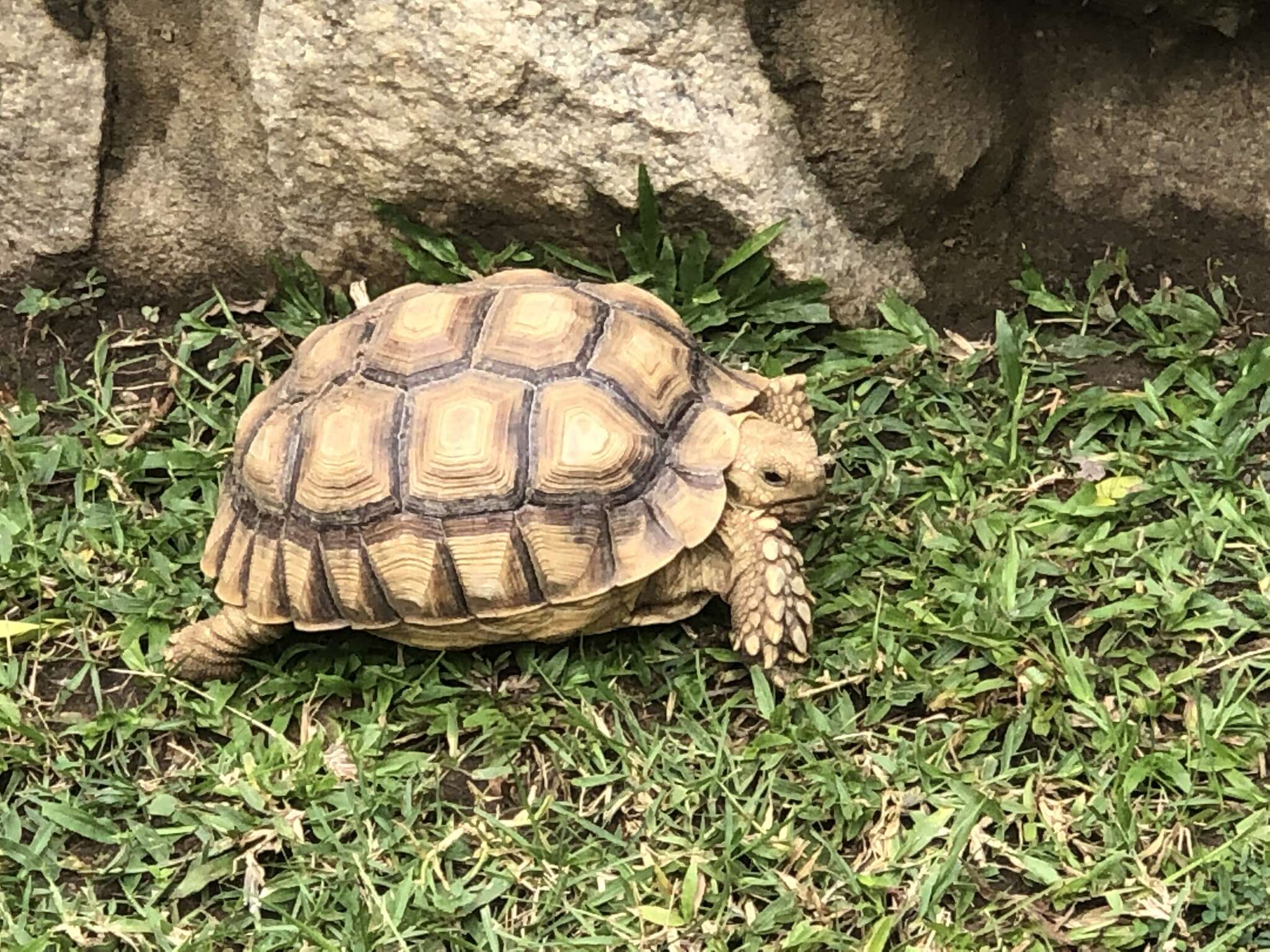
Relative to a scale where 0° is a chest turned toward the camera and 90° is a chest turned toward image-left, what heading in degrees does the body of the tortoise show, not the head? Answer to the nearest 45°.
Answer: approximately 270°

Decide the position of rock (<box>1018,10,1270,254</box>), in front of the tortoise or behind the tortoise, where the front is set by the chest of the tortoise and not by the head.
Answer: in front
